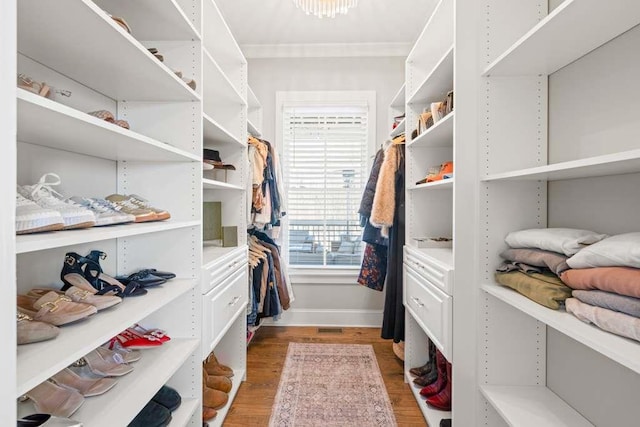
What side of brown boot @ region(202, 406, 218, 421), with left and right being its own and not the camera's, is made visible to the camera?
right

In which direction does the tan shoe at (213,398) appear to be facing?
to the viewer's right

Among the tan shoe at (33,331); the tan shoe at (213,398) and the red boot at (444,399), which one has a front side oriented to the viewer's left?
the red boot

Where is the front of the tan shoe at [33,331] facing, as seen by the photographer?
facing to the right of the viewer

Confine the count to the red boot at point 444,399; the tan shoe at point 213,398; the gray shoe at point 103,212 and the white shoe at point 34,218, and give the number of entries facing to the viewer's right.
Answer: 3

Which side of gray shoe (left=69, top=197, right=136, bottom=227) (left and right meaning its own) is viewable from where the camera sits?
right

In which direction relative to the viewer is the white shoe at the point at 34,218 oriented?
to the viewer's right

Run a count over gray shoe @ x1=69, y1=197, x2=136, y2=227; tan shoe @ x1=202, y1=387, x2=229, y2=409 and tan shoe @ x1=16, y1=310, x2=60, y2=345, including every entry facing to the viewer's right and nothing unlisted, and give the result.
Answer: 3

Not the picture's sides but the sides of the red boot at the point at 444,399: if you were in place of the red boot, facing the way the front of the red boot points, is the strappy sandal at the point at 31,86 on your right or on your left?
on your left

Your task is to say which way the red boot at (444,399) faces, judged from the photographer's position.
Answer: facing to the left of the viewer
